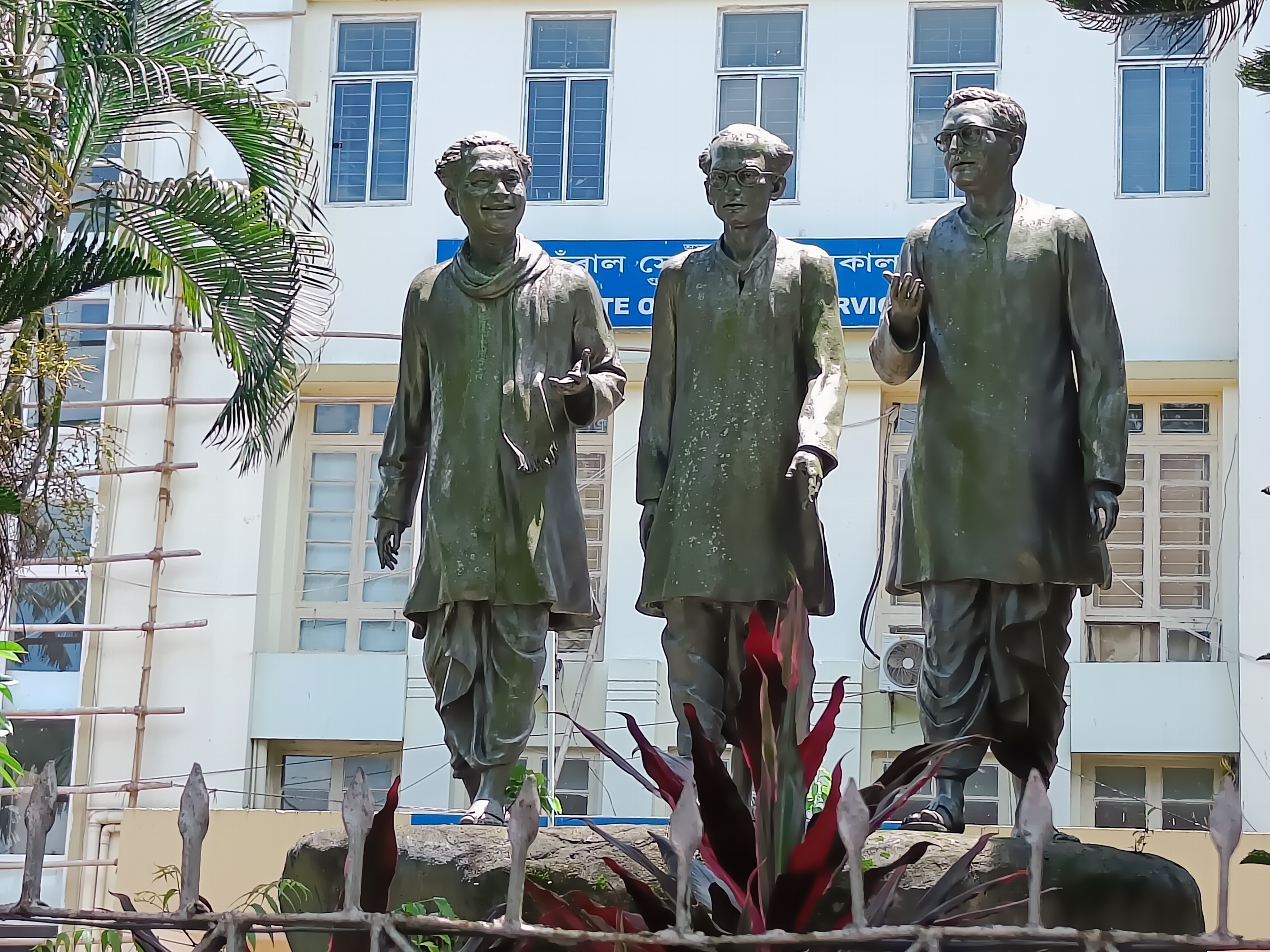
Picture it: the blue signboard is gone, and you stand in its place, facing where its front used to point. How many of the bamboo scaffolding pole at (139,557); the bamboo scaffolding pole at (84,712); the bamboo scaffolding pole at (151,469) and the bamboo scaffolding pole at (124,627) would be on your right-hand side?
4

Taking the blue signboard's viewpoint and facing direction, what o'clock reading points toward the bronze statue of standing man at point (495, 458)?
The bronze statue of standing man is roughly at 12 o'clock from the blue signboard.

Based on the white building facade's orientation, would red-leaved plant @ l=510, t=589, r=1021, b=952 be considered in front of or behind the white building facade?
in front

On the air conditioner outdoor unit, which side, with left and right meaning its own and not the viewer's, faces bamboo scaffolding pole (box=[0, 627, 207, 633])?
right

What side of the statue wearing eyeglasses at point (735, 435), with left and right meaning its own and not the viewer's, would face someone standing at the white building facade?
back

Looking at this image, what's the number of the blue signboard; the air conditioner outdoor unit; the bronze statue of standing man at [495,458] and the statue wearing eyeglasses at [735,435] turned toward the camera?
4

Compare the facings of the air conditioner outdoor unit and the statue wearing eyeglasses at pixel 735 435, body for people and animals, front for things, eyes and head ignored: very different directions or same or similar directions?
same or similar directions

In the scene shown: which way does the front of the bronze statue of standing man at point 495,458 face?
toward the camera

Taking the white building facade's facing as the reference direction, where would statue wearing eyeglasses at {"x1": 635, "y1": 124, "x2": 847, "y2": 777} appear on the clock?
The statue wearing eyeglasses is roughly at 12 o'clock from the white building facade.

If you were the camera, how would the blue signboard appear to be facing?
facing the viewer

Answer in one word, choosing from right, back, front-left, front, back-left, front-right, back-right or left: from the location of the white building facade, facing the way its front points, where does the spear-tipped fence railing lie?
front

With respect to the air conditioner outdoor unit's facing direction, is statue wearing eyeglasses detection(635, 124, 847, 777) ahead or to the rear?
ahead
